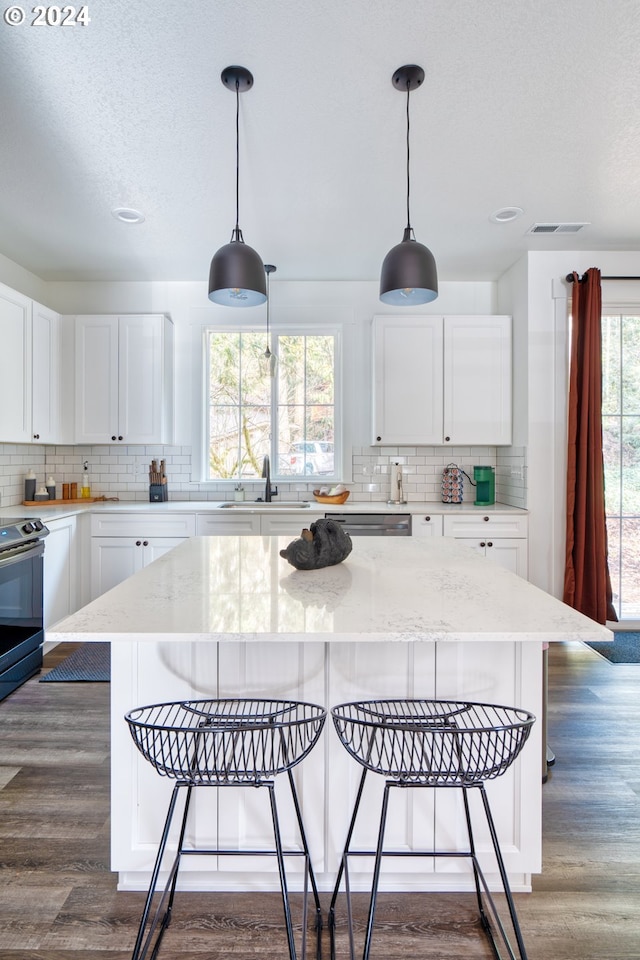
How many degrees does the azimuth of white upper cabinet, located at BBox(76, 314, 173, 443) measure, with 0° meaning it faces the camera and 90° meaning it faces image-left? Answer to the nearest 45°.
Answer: approximately 0°

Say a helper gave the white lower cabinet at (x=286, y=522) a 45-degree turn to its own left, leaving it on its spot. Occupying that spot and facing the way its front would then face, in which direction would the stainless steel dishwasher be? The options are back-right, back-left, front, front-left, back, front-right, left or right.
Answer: front-left

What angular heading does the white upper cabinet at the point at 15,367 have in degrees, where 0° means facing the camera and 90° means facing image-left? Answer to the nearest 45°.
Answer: approximately 270°

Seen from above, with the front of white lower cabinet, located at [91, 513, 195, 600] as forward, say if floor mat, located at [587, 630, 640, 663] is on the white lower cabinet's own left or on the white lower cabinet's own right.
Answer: on the white lower cabinet's own left

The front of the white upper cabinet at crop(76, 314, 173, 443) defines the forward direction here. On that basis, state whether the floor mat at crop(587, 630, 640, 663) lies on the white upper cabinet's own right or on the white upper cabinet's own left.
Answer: on the white upper cabinet's own left

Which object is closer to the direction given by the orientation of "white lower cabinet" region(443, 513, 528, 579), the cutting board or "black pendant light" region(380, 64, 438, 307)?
the black pendant light
